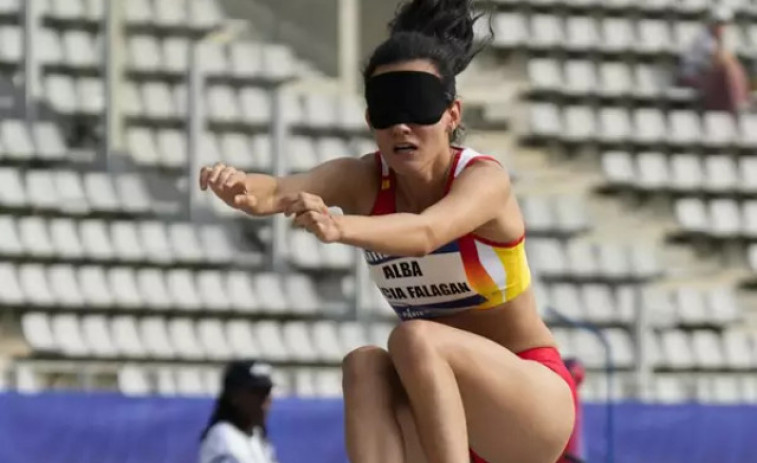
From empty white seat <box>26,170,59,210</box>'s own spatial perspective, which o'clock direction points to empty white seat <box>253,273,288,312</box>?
empty white seat <box>253,273,288,312</box> is roughly at 11 o'clock from empty white seat <box>26,170,59,210</box>.

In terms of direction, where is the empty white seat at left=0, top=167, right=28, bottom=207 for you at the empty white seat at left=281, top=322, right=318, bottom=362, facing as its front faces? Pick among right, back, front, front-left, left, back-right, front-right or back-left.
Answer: back-right

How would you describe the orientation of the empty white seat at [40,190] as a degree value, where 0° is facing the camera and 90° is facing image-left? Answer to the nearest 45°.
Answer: approximately 315°

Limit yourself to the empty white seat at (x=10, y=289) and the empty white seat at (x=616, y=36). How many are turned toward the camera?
2

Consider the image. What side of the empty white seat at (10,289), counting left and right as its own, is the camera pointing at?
front

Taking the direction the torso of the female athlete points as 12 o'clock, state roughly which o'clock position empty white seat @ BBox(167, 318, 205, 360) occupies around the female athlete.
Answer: The empty white seat is roughly at 4 o'clock from the female athlete.

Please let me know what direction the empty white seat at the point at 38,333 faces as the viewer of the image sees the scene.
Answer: facing the viewer and to the right of the viewer

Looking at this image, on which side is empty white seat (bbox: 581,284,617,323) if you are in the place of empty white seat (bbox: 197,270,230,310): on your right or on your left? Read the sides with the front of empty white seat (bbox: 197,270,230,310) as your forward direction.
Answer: on your left

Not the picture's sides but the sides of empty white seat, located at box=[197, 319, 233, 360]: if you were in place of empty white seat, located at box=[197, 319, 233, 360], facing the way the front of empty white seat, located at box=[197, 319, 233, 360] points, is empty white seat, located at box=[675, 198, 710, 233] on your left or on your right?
on your left
